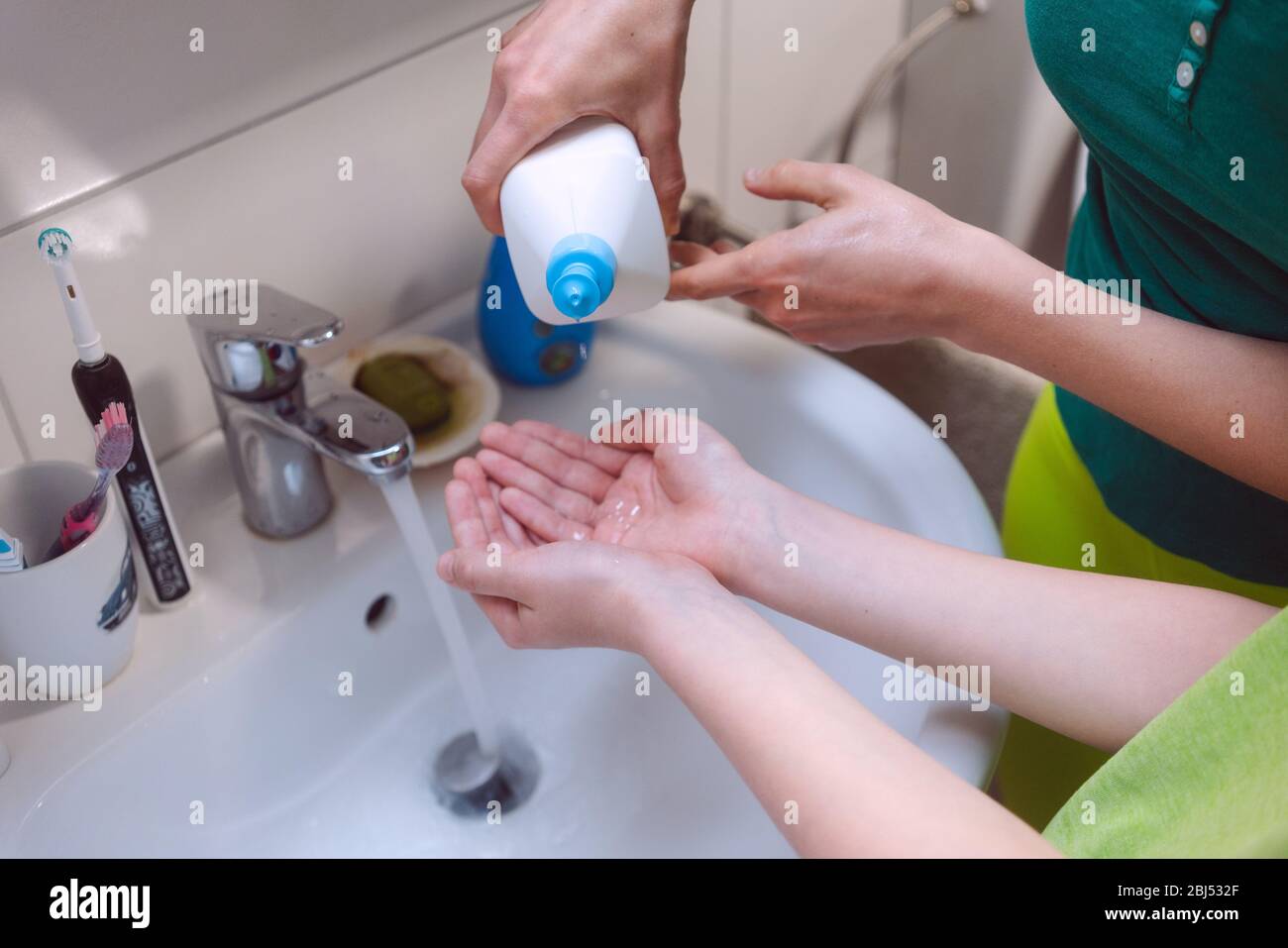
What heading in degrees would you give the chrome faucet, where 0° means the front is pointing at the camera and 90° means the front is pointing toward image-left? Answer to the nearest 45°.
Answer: approximately 315°

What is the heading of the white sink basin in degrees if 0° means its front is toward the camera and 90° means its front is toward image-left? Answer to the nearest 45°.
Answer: approximately 315°
